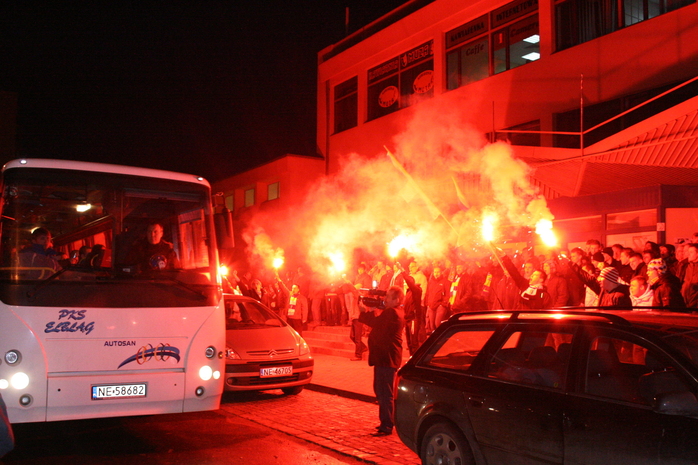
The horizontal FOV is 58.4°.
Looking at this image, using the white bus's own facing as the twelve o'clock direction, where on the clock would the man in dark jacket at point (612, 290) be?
The man in dark jacket is roughly at 9 o'clock from the white bus.

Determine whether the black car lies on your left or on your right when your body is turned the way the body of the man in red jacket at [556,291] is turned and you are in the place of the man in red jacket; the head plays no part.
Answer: on your left

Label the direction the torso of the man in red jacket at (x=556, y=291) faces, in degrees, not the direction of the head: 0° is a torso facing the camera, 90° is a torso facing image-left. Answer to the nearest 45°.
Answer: approximately 45°

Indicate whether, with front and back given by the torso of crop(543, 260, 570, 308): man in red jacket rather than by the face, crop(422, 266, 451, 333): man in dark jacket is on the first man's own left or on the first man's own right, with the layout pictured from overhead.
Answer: on the first man's own right

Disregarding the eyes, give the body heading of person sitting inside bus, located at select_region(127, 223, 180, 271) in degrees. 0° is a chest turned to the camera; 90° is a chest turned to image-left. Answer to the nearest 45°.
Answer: approximately 0°

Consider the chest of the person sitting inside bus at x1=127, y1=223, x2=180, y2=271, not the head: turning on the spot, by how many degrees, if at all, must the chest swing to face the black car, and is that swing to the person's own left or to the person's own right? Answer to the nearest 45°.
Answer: approximately 45° to the person's own left

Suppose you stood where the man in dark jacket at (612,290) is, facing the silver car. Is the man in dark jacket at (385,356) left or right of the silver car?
left

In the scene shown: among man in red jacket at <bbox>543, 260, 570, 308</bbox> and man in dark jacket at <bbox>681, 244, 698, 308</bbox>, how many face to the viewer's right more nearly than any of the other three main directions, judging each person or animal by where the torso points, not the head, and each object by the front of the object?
0

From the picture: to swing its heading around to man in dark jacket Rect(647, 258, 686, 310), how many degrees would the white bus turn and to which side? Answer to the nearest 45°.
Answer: approximately 90° to its left
